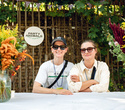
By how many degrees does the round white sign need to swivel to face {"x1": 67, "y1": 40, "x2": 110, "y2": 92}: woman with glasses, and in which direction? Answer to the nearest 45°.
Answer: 0° — it already faces them

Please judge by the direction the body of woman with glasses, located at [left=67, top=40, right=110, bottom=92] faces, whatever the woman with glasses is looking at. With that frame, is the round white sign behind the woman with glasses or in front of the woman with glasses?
behind

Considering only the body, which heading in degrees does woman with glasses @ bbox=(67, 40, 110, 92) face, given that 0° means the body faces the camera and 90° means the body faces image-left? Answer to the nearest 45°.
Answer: approximately 0°

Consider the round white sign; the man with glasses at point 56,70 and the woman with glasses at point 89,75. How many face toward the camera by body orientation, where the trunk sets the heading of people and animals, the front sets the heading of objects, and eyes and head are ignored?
3

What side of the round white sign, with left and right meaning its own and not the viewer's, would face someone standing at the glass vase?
front

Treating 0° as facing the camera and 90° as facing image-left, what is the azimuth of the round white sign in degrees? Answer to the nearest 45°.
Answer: approximately 0°

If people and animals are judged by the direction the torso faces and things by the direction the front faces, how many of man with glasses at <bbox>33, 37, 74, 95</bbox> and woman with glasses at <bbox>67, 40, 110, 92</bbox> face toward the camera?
2
